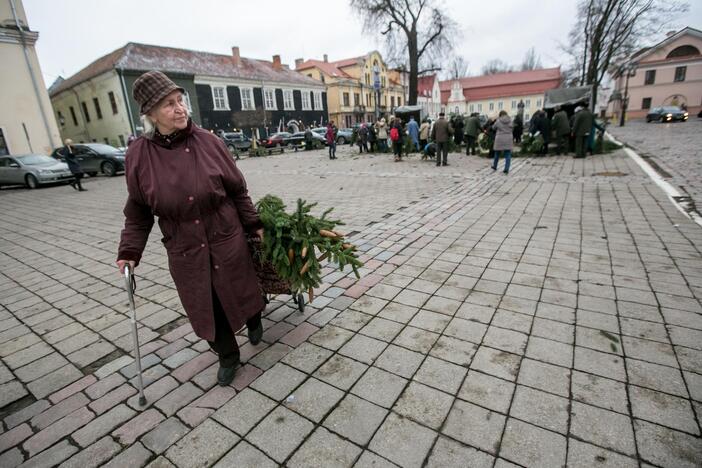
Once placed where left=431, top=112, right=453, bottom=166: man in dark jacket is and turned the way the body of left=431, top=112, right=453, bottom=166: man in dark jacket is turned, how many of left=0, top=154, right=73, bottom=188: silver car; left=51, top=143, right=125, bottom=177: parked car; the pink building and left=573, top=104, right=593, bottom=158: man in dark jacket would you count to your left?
2

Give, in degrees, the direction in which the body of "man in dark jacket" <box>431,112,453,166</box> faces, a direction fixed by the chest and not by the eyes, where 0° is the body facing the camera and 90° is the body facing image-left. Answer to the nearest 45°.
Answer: approximately 180°

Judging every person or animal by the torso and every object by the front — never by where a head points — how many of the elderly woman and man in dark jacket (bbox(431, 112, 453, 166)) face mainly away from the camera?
1

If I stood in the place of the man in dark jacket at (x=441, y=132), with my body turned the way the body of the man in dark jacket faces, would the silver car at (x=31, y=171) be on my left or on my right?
on my left

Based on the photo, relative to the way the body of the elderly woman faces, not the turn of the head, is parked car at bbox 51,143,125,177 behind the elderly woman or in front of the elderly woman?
behind

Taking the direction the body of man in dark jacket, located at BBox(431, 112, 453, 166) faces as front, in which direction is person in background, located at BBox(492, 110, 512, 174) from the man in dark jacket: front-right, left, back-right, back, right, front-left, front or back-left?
back-right

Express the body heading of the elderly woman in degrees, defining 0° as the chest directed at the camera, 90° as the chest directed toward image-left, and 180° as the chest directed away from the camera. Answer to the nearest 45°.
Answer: approximately 0°

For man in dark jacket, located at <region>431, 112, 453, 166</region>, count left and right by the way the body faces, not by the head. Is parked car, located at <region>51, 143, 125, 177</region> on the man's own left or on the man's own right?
on the man's own left

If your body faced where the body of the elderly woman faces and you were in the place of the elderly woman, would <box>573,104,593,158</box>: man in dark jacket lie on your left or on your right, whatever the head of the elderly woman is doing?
on your left

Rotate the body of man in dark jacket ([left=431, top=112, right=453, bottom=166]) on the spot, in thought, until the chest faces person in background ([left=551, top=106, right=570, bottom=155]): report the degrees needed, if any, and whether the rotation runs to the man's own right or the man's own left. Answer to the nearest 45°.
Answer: approximately 45° to the man's own right

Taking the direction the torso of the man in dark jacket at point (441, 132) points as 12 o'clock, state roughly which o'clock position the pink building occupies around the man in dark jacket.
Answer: The pink building is roughly at 1 o'clock from the man in dark jacket.

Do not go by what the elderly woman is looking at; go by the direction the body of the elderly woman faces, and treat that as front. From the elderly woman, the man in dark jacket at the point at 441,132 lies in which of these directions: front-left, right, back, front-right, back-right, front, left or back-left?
back-left

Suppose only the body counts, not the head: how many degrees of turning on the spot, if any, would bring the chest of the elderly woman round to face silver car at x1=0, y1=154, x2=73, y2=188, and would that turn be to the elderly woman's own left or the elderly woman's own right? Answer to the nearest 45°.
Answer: approximately 180°
